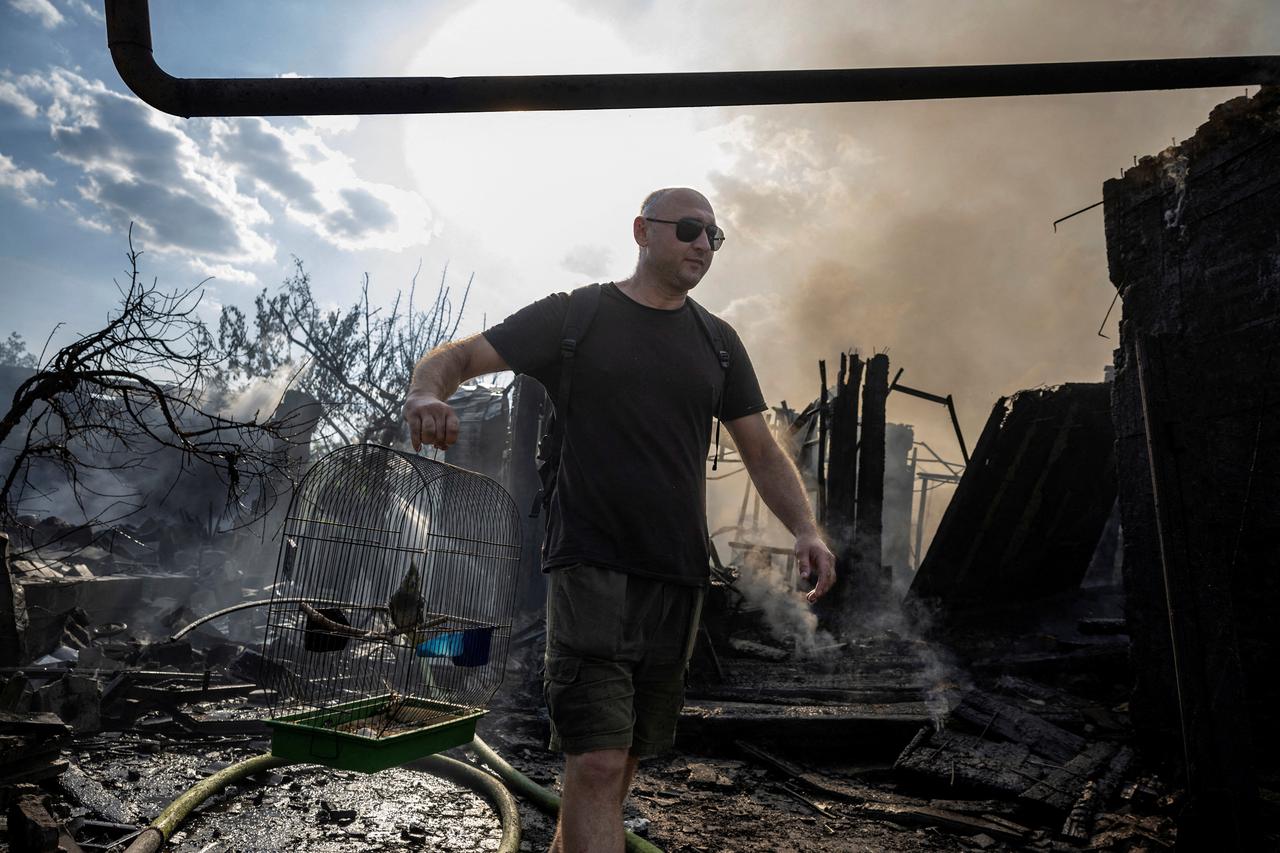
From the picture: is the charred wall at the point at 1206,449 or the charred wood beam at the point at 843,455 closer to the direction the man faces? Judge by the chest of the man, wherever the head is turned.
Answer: the charred wall

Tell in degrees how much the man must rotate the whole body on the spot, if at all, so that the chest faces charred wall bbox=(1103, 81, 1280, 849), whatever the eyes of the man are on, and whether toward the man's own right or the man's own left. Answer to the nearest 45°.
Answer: approximately 90° to the man's own left

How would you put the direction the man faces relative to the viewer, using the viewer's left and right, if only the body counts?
facing the viewer and to the right of the viewer

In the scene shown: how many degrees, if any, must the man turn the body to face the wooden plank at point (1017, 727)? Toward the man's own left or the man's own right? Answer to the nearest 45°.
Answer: approximately 90° to the man's own left

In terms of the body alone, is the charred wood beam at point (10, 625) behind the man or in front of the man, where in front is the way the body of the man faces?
behind

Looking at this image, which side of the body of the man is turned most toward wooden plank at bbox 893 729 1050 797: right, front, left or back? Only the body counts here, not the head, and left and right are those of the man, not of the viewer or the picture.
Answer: left

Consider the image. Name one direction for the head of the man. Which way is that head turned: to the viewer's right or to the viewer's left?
to the viewer's right

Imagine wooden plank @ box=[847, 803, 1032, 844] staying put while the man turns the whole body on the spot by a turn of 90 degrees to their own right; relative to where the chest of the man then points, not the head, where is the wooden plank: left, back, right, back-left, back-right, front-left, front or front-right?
back

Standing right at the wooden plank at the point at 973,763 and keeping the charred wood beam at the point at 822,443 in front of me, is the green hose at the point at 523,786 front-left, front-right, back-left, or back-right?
back-left
